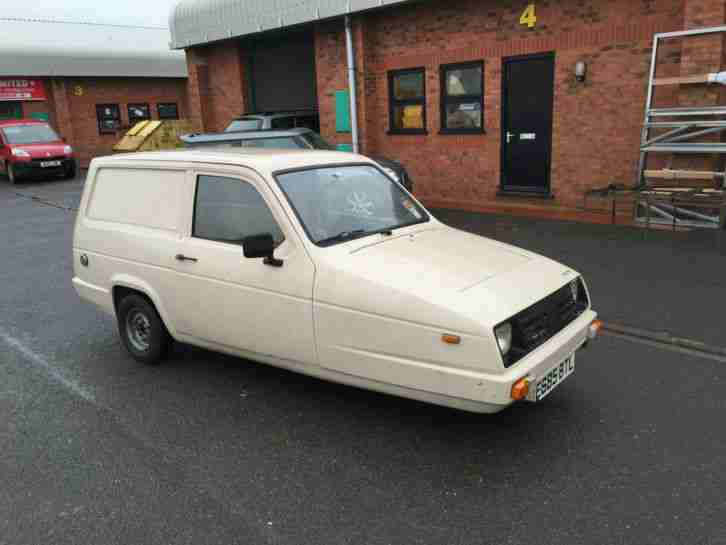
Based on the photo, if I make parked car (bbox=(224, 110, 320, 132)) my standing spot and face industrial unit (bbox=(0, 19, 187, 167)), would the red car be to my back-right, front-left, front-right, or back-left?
front-left

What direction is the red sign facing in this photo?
toward the camera

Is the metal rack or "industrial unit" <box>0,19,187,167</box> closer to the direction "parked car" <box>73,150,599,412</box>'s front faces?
the metal rack

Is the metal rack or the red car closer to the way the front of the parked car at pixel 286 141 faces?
the metal rack

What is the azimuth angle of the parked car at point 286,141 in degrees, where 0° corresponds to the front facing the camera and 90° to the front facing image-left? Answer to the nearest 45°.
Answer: approximately 315°

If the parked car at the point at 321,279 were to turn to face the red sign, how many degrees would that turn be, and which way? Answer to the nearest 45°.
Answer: approximately 180°

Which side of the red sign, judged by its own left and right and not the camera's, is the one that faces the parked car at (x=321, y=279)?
front

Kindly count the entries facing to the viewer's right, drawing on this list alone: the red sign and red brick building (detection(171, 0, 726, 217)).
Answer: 0

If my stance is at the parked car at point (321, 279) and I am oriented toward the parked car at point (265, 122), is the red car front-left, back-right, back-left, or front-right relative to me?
front-left

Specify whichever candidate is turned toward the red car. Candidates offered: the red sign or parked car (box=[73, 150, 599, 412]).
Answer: the red sign

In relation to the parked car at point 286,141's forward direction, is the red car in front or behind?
behind

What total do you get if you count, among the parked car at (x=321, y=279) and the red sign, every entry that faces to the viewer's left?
0

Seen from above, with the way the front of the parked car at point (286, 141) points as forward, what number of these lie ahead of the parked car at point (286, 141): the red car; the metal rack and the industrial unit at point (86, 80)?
1

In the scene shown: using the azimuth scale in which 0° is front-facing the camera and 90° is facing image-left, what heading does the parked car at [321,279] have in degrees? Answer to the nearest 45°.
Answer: approximately 315°

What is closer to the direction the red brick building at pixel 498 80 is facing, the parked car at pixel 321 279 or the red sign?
the parked car

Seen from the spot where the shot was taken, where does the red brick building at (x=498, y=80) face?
facing the viewer and to the left of the viewer

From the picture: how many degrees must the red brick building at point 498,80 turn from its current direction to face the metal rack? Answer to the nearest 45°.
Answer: approximately 90° to its left
